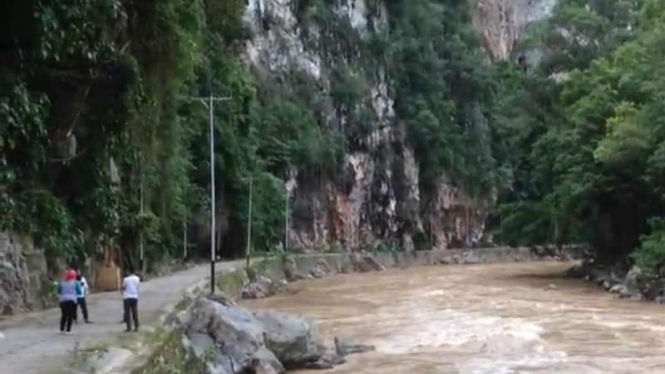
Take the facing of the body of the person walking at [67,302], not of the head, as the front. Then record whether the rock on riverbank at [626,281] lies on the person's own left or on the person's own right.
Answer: on the person's own right

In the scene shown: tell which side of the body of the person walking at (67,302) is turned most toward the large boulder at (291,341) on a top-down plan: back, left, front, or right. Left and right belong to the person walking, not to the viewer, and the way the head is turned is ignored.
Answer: right

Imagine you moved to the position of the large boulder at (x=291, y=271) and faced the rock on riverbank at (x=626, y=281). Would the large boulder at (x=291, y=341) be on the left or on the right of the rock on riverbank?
right

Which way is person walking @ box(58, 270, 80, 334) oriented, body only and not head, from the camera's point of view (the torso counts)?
away from the camera

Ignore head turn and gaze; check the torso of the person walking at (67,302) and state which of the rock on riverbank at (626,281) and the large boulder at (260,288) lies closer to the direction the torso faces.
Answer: the large boulder

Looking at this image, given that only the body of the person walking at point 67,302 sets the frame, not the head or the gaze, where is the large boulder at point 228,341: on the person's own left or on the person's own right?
on the person's own right
